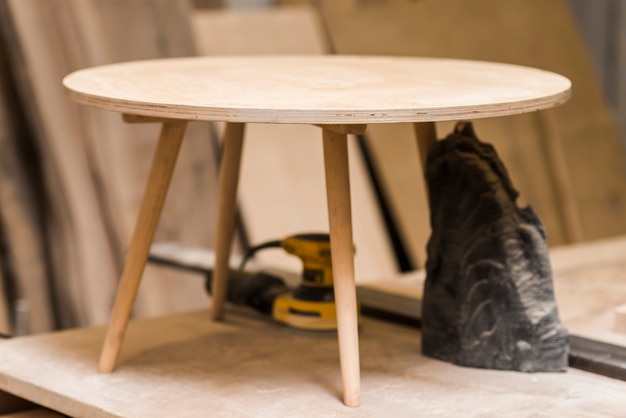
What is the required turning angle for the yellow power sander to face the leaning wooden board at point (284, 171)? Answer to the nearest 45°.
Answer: approximately 90° to its left

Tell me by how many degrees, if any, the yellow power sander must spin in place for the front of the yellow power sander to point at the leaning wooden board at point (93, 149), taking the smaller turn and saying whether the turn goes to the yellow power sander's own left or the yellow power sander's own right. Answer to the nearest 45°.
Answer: approximately 135° to the yellow power sander's own left

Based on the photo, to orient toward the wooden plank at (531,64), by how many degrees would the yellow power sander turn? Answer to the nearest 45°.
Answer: approximately 45° to its left

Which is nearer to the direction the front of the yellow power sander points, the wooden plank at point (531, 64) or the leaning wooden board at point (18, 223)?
the wooden plank

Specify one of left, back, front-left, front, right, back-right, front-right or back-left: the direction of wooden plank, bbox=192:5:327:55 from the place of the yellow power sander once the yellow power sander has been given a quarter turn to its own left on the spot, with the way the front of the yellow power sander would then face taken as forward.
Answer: front

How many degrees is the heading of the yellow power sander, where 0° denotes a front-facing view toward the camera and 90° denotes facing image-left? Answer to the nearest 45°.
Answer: approximately 270°
